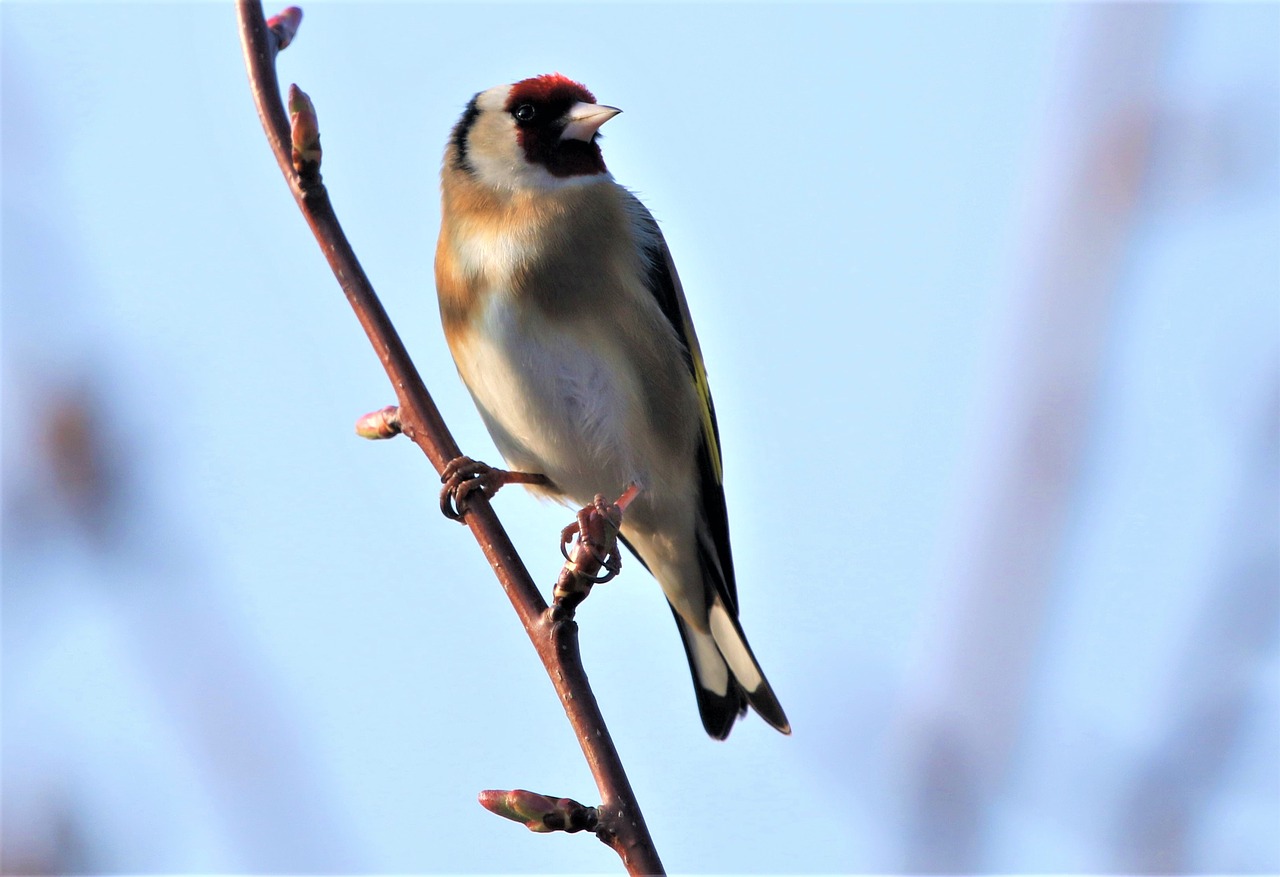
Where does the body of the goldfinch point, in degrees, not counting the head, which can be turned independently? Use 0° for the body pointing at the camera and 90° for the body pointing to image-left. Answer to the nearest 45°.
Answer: approximately 45°
